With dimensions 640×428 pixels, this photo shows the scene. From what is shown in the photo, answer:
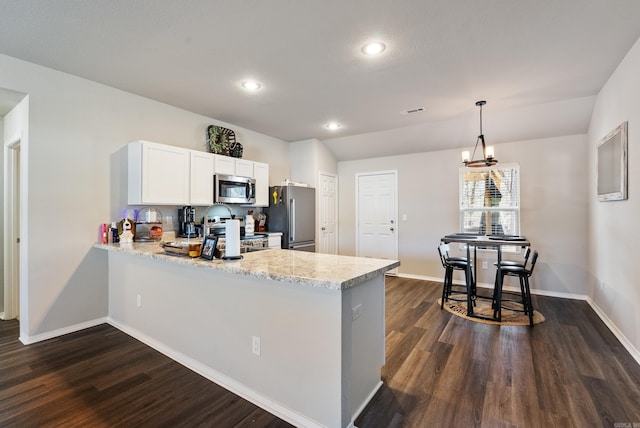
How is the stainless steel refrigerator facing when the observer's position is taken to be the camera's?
facing the viewer and to the right of the viewer

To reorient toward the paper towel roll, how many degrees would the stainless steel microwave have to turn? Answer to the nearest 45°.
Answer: approximately 45° to its right

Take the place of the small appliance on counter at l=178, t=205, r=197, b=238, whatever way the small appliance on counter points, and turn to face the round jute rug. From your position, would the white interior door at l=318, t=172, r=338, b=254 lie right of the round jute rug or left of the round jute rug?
left

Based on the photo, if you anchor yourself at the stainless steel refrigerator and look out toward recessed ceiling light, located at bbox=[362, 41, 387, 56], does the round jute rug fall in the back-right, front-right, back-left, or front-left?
front-left

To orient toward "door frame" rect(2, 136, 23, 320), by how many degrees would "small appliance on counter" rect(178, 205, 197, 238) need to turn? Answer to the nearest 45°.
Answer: approximately 135° to its right

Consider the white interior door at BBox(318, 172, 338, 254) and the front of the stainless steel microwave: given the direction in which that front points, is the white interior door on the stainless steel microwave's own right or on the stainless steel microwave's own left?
on the stainless steel microwave's own left

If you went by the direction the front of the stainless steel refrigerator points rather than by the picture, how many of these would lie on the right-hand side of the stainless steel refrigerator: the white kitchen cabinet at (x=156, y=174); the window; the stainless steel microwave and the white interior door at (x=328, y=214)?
2

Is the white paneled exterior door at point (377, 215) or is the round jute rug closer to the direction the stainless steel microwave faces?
the round jute rug

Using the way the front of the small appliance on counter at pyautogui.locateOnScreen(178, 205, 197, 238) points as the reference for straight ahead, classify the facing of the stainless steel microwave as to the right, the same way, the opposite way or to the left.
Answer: the same way

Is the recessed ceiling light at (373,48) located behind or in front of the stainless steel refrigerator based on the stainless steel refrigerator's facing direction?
in front

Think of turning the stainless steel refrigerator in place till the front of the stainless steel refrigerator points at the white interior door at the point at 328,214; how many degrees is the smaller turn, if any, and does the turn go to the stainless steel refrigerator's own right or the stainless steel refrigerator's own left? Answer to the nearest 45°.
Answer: approximately 90° to the stainless steel refrigerator's own left

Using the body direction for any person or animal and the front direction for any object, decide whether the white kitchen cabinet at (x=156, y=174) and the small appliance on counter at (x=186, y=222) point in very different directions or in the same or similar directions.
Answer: same or similar directions

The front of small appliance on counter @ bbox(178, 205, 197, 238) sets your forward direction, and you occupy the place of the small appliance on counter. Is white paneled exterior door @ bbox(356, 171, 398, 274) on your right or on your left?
on your left
